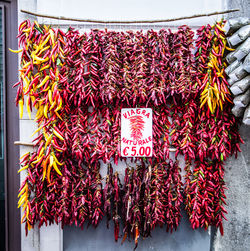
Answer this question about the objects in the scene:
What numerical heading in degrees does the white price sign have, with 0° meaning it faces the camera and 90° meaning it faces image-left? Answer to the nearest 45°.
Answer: approximately 0°
